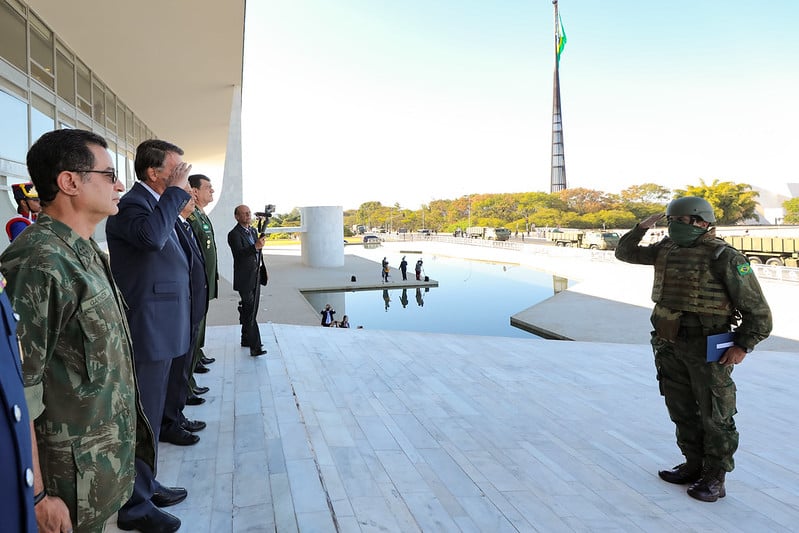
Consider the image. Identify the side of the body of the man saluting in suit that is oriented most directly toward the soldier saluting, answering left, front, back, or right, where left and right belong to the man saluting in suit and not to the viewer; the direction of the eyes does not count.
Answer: front

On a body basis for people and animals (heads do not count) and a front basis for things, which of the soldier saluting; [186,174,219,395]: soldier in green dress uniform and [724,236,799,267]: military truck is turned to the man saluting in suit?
the soldier saluting

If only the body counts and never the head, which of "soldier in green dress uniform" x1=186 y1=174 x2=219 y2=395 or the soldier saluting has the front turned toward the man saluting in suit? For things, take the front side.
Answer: the soldier saluting

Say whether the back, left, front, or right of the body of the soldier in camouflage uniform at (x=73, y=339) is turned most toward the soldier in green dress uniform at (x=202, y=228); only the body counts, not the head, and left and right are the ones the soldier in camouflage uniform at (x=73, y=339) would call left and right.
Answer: left

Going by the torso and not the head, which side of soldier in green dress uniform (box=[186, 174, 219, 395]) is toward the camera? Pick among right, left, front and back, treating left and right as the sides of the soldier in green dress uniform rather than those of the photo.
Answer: right

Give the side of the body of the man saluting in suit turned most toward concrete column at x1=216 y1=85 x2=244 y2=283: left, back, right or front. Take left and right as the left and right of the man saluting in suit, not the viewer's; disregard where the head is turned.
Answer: left

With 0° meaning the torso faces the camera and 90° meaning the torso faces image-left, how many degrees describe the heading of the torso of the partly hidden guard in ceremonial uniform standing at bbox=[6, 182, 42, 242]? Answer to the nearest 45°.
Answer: approximately 270°

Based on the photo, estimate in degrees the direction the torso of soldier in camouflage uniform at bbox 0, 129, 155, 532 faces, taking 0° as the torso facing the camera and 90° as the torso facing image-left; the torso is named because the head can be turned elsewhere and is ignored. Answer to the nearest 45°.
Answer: approximately 270°

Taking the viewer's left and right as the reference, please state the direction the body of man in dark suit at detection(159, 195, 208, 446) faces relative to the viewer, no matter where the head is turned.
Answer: facing to the right of the viewer

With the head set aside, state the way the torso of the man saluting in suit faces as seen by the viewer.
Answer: to the viewer's right

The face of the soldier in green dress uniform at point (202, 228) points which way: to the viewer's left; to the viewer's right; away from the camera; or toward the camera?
to the viewer's right
